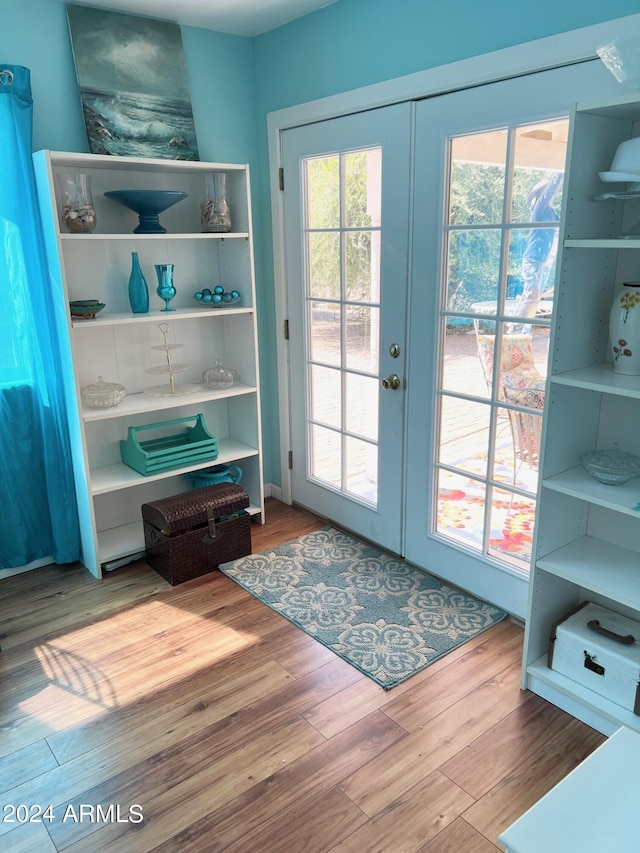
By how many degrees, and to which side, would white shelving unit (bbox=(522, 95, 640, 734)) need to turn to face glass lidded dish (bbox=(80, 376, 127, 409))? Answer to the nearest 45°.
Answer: approximately 45° to its right

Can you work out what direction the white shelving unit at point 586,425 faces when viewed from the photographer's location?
facing the viewer and to the left of the viewer

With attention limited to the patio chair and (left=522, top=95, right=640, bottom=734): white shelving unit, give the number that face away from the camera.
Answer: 0

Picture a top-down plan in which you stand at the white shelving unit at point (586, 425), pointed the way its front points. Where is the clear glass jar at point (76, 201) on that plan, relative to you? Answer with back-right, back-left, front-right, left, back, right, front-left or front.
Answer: front-right

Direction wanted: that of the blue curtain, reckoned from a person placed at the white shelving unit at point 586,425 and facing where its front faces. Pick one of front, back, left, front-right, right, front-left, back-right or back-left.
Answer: front-right

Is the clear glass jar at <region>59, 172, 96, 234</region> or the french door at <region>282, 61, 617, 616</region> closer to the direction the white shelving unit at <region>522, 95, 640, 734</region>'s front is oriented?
the clear glass jar

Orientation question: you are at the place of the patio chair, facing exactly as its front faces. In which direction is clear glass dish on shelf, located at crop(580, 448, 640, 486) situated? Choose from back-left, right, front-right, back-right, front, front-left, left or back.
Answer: front

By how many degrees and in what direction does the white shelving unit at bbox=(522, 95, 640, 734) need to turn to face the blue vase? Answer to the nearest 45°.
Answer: approximately 45° to its right

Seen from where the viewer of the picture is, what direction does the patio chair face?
facing the viewer and to the right of the viewer
